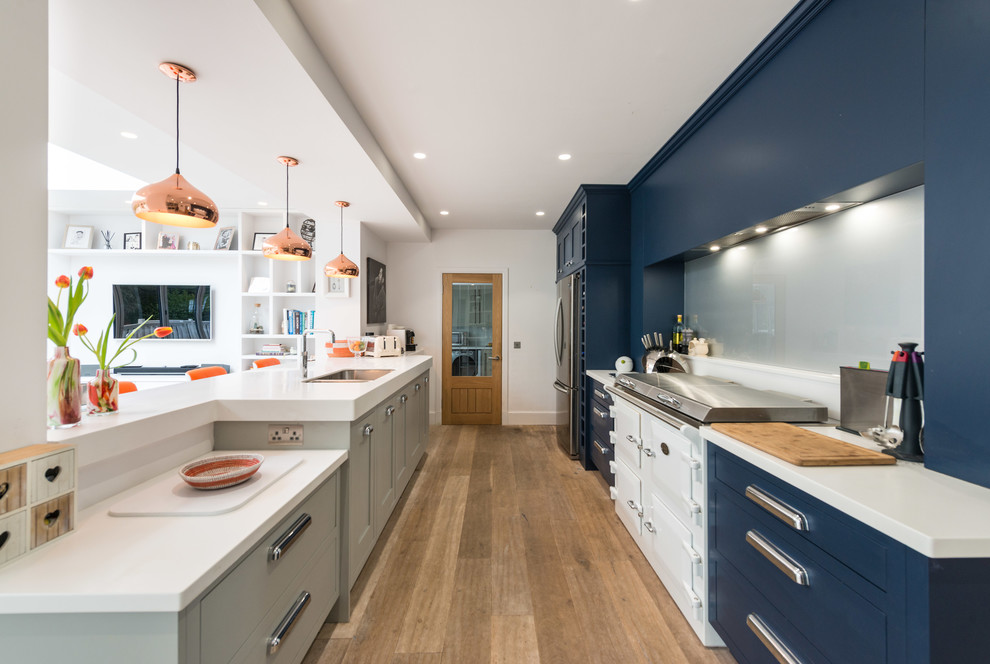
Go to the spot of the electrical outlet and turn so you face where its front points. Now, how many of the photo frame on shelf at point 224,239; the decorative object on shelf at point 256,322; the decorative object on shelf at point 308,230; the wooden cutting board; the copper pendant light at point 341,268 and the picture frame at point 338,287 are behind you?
5

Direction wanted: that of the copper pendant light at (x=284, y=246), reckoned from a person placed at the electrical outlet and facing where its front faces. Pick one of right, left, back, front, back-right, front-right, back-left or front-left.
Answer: back

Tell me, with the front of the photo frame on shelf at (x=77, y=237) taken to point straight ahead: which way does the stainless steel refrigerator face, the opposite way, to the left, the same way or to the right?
to the right

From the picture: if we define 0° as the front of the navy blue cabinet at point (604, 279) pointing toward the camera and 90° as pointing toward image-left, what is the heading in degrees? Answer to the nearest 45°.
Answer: approximately 90°

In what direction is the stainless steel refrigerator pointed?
to the viewer's left

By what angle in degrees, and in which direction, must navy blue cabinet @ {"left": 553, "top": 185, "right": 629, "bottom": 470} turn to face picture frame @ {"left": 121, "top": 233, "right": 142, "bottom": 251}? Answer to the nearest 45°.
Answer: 0° — it already faces it

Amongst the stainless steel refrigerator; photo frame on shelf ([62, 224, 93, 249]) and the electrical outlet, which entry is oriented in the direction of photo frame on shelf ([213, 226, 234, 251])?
the stainless steel refrigerator

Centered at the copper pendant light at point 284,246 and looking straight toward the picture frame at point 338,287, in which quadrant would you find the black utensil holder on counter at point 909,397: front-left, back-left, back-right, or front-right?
back-right

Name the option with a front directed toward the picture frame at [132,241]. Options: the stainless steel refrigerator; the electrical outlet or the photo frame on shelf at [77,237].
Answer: the stainless steel refrigerator

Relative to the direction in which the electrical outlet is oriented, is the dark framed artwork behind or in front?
behind

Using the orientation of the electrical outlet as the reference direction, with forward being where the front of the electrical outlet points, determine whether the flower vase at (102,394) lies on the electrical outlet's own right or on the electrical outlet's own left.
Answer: on the electrical outlet's own right

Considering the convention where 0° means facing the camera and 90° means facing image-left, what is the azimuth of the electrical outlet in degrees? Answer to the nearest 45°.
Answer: approximately 0°

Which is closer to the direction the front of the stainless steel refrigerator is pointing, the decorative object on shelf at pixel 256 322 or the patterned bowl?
the decorative object on shelf
